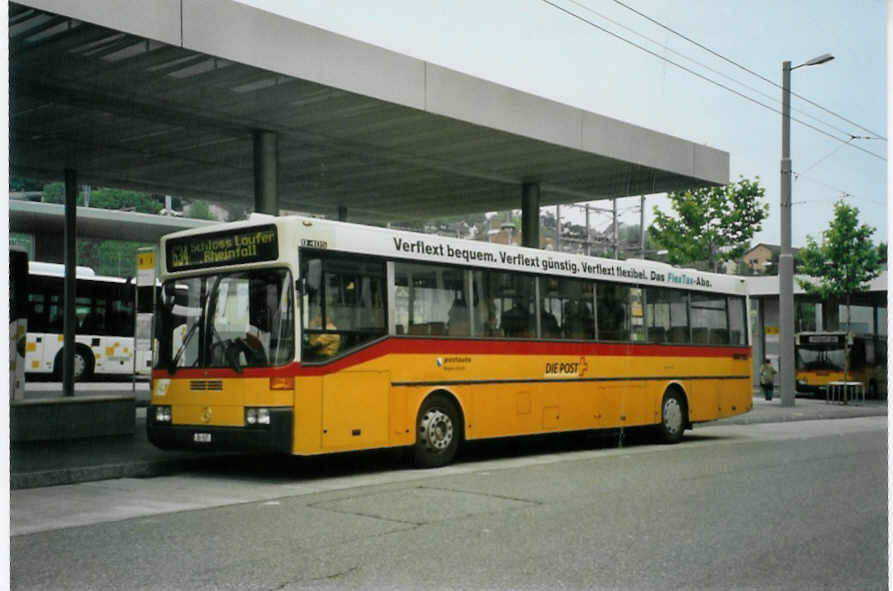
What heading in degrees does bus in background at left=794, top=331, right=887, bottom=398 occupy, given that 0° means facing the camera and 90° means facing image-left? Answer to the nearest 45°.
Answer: approximately 45°

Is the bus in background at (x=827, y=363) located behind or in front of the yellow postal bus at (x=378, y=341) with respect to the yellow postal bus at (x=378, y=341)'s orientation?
behind

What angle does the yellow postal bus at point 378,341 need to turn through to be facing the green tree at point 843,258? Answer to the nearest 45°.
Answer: approximately 180°

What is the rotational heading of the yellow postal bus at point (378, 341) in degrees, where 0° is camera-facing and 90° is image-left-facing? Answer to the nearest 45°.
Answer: approximately 45°

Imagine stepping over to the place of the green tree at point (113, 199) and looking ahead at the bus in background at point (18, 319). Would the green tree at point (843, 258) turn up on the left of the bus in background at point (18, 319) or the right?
left

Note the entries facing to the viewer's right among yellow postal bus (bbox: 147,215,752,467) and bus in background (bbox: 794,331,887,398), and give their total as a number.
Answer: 0

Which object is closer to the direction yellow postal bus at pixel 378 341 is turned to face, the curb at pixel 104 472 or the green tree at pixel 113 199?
the curb

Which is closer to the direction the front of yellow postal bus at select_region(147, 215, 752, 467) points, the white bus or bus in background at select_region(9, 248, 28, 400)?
the bus in background

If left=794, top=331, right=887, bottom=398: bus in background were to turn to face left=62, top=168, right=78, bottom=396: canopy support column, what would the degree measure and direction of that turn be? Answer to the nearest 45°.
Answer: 0° — it already faces it
